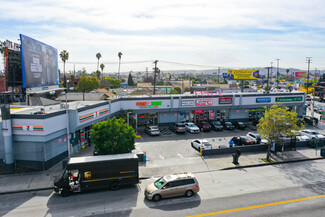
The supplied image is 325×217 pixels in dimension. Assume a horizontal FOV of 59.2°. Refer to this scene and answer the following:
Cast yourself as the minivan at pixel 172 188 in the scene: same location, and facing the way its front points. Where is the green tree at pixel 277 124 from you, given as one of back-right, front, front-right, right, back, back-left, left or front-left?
back

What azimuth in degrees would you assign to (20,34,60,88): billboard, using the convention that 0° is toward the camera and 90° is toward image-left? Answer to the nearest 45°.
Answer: approximately 315°

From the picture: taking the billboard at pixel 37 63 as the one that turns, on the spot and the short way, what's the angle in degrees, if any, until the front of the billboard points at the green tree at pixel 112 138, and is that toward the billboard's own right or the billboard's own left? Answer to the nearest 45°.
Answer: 0° — it already faces it

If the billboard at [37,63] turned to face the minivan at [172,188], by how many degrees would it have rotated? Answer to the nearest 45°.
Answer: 0° — it already faces it

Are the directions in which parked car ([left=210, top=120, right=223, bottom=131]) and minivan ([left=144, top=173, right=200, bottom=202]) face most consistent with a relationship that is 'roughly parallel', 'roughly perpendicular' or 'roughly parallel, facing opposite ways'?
roughly perpendicular
